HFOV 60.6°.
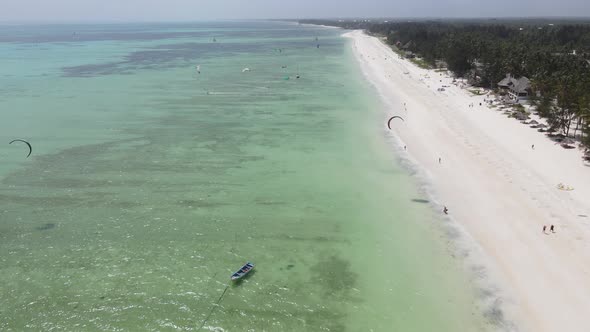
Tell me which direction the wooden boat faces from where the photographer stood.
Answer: facing the viewer and to the left of the viewer
